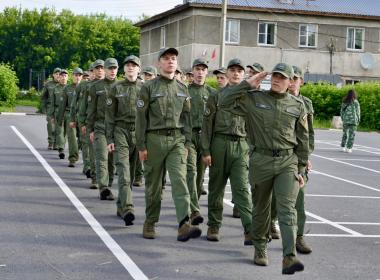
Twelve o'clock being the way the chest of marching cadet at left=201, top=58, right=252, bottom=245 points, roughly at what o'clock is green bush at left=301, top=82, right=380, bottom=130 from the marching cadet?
The green bush is roughly at 8 o'clock from the marching cadet.

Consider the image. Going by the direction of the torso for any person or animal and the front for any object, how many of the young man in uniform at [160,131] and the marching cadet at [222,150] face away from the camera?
0

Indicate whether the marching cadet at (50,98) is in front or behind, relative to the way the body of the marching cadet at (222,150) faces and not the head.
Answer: behind
